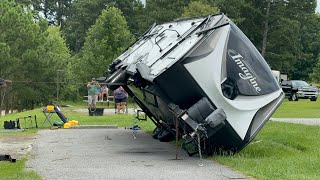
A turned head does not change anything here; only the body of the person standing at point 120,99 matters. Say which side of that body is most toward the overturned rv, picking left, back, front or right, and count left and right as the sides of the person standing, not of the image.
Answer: front

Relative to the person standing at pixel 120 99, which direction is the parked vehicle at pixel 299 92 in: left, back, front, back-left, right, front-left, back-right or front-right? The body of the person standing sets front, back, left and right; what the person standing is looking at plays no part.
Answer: back-left

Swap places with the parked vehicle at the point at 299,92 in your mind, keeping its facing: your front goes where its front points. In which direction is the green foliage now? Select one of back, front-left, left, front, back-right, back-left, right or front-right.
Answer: back-right

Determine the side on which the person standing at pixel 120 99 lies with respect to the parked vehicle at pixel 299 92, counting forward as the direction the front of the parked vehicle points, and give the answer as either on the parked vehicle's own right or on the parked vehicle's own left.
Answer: on the parked vehicle's own right

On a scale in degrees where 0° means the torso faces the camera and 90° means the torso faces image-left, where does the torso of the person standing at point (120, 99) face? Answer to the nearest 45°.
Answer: approximately 0°

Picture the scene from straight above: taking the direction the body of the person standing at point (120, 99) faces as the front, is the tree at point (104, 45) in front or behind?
behind

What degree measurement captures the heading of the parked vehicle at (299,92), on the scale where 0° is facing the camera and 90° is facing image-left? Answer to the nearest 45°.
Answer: approximately 315°
